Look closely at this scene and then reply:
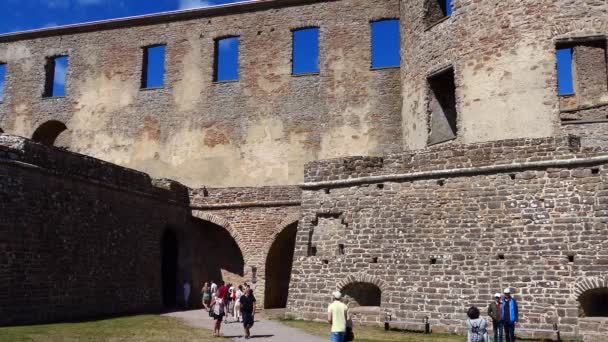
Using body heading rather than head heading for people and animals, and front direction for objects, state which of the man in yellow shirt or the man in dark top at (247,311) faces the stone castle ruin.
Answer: the man in yellow shirt

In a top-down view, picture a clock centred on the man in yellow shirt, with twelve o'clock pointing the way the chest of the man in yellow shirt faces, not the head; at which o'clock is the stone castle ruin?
The stone castle ruin is roughly at 12 o'clock from the man in yellow shirt.

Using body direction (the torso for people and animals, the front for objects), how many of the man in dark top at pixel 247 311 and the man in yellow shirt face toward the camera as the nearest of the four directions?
1

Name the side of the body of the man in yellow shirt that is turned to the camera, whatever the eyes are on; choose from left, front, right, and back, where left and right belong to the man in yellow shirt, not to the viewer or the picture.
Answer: back

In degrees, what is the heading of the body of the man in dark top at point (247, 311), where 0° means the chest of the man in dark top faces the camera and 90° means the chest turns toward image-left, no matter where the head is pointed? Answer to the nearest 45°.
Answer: approximately 0°

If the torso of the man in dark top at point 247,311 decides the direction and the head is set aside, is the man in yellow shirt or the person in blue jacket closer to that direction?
the man in yellow shirt
